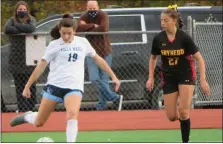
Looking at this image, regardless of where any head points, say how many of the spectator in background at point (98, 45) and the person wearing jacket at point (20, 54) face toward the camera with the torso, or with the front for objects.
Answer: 2

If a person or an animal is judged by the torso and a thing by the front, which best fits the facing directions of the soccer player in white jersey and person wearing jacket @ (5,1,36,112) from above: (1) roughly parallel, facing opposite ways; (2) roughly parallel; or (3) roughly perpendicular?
roughly parallel

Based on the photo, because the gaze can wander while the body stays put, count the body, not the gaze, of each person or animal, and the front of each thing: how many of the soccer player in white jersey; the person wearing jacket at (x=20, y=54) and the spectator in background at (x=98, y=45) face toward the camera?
3

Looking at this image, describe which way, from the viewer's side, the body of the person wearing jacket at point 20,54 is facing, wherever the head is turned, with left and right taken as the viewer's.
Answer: facing the viewer

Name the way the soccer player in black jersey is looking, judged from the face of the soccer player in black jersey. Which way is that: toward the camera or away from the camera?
toward the camera

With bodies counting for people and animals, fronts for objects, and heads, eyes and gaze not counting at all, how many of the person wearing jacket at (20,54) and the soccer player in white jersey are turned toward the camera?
2

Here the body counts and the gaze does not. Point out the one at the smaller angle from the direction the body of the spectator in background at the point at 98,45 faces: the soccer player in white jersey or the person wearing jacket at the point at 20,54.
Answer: the soccer player in white jersey

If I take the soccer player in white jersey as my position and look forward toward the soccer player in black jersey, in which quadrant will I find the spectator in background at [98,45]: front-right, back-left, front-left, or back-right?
front-left

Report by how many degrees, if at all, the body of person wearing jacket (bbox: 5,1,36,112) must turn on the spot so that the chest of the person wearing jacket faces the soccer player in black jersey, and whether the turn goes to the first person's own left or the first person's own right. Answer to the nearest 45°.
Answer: approximately 45° to the first person's own left

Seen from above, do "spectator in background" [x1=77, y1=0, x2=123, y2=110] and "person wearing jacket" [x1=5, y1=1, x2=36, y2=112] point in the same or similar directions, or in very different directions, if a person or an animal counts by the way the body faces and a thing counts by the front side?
same or similar directions

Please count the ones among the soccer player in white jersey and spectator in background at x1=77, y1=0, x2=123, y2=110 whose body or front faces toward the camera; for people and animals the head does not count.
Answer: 2

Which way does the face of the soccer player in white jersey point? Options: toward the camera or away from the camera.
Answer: toward the camera

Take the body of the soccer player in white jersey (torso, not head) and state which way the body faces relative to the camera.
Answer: toward the camera

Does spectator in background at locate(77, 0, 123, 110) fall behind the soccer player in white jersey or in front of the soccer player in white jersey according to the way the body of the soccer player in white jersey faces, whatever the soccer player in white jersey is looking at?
behind

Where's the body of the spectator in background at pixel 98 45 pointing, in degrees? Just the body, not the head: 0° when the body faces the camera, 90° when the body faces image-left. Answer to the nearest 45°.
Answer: approximately 0°
